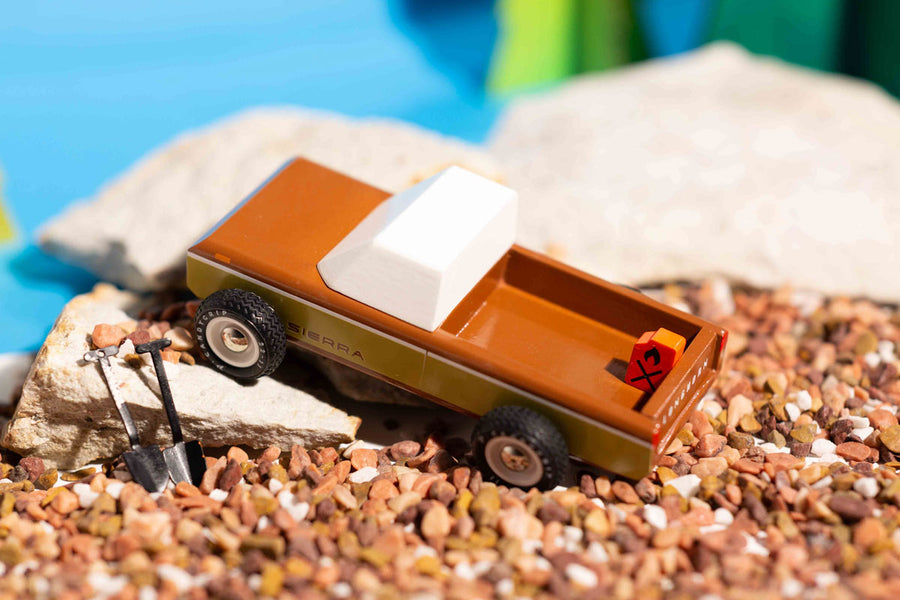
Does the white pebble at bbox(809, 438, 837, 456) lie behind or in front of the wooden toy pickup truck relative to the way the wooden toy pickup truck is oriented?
behind

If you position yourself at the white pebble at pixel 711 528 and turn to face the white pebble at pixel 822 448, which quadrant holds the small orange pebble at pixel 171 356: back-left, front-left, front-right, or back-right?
back-left

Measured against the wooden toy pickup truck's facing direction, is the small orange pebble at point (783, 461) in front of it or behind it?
behind

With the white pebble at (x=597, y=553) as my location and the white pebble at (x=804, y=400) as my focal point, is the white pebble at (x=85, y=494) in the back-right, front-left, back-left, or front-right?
back-left

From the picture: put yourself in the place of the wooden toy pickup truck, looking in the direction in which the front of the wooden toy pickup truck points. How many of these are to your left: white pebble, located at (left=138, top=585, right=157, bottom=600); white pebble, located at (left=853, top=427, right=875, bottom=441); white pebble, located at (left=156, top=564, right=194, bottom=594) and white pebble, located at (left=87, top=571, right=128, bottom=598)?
3

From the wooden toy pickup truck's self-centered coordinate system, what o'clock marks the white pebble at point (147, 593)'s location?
The white pebble is roughly at 9 o'clock from the wooden toy pickup truck.

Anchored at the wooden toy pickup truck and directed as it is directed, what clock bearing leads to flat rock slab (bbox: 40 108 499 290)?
The flat rock slab is roughly at 12 o'clock from the wooden toy pickup truck.

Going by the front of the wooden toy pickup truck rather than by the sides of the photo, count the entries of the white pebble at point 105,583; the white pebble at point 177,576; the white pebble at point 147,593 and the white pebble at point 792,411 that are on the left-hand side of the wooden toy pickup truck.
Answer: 3

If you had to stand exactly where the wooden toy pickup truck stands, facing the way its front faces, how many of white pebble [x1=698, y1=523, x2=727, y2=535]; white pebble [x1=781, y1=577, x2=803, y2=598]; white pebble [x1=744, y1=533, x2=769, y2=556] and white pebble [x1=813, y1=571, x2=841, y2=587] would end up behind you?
4

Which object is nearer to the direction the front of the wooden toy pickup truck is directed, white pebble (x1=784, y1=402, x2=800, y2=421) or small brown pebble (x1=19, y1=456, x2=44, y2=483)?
the small brown pebble

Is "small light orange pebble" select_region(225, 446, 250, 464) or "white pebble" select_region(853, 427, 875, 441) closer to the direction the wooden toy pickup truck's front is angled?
the small light orange pebble

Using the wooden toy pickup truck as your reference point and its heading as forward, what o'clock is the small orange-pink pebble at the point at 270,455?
The small orange-pink pebble is roughly at 10 o'clock from the wooden toy pickup truck.

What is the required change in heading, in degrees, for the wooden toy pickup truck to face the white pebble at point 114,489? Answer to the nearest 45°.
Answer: approximately 90° to its left

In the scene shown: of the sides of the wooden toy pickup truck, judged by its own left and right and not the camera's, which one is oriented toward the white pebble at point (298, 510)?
left

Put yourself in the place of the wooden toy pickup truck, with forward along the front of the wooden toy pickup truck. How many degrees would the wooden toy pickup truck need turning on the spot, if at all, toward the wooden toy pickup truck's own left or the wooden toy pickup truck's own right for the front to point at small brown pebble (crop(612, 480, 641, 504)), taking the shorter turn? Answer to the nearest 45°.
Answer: approximately 180°

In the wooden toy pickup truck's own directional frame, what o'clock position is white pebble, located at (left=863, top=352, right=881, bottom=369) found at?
The white pebble is roughly at 4 o'clock from the wooden toy pickup truck.

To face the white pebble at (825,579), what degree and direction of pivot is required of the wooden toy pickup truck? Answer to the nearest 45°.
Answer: approximately 180°

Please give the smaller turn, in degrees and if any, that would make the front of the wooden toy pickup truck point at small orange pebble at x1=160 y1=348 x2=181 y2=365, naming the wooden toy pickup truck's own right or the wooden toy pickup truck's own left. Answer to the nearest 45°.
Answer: approximately 45° to the wooden toy pickup truck's own left

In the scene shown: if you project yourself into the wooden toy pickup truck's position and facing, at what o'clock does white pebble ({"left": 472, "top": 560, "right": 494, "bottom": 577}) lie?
The white pebble is roughly at 7 o'clock from the wooden toy pickup truck.

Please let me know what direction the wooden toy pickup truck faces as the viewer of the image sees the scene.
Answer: facing away from the viewer and to the left of the viewer
